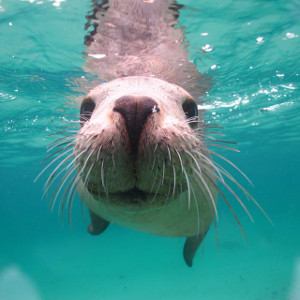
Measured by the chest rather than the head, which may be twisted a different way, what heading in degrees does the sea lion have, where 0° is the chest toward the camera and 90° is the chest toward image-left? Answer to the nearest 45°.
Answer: approximately 0°
